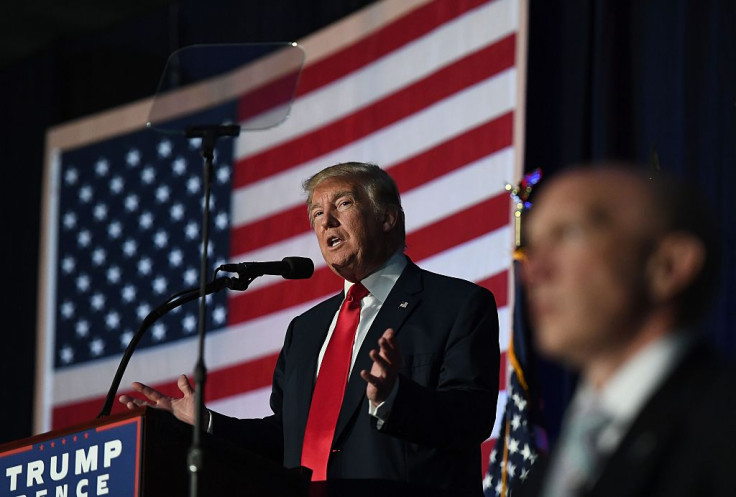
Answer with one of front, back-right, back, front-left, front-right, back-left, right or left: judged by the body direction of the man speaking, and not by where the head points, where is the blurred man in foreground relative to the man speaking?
front-left

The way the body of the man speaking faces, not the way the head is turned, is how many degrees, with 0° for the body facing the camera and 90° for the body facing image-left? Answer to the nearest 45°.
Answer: approximately 45°

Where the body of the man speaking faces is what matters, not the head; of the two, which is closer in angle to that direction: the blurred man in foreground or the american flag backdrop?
the blurred man in foreground

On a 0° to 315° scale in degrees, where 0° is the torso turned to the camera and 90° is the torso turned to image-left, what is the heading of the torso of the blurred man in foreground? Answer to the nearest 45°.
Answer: approximately 45°

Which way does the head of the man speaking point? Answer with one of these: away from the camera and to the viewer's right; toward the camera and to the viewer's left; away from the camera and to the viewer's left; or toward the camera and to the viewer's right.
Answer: toward the camera and to the viewer's left

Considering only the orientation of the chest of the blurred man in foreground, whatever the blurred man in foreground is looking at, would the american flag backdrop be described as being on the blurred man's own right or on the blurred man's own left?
on the blurred man's own right

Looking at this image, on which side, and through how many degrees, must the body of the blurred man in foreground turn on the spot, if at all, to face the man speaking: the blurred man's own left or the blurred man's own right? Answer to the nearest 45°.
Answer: approximately 135° to the blurred man's own right

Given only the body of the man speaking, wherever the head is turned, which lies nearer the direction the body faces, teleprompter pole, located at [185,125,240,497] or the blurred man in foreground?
the teleprompter pole
